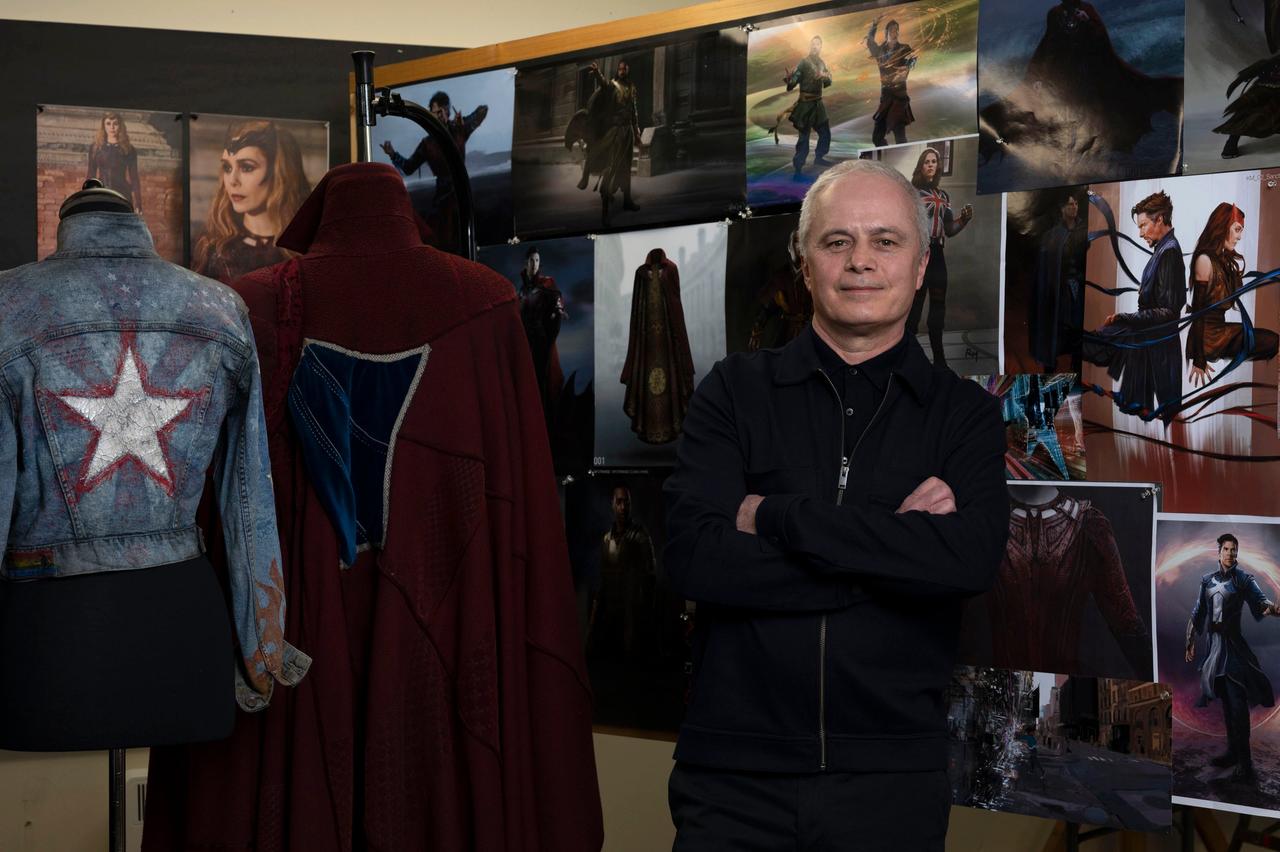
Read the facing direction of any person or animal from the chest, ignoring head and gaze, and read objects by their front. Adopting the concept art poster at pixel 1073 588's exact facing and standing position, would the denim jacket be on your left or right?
on your right

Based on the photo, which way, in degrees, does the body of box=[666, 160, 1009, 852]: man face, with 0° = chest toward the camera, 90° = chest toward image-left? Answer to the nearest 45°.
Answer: approximately 0°

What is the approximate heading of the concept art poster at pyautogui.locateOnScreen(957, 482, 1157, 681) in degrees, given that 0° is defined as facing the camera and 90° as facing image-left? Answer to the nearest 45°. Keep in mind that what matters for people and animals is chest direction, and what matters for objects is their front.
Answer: approximately 0°

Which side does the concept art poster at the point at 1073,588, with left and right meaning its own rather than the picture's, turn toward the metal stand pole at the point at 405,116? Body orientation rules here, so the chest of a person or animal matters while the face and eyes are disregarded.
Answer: right

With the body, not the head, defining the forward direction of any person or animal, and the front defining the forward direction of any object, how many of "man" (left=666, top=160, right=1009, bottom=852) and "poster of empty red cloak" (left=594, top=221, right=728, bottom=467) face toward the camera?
2

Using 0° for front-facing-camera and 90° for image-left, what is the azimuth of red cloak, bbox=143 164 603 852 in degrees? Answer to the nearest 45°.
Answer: approximately 135°

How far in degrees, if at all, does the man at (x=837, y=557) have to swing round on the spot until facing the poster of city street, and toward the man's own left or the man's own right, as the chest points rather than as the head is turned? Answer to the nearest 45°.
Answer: approximately 135° to the man's own left

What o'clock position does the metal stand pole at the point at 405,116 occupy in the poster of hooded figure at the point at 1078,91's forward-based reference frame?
The metal stand pole is roughly at 3 o'clock from the poster of hooded figure.
